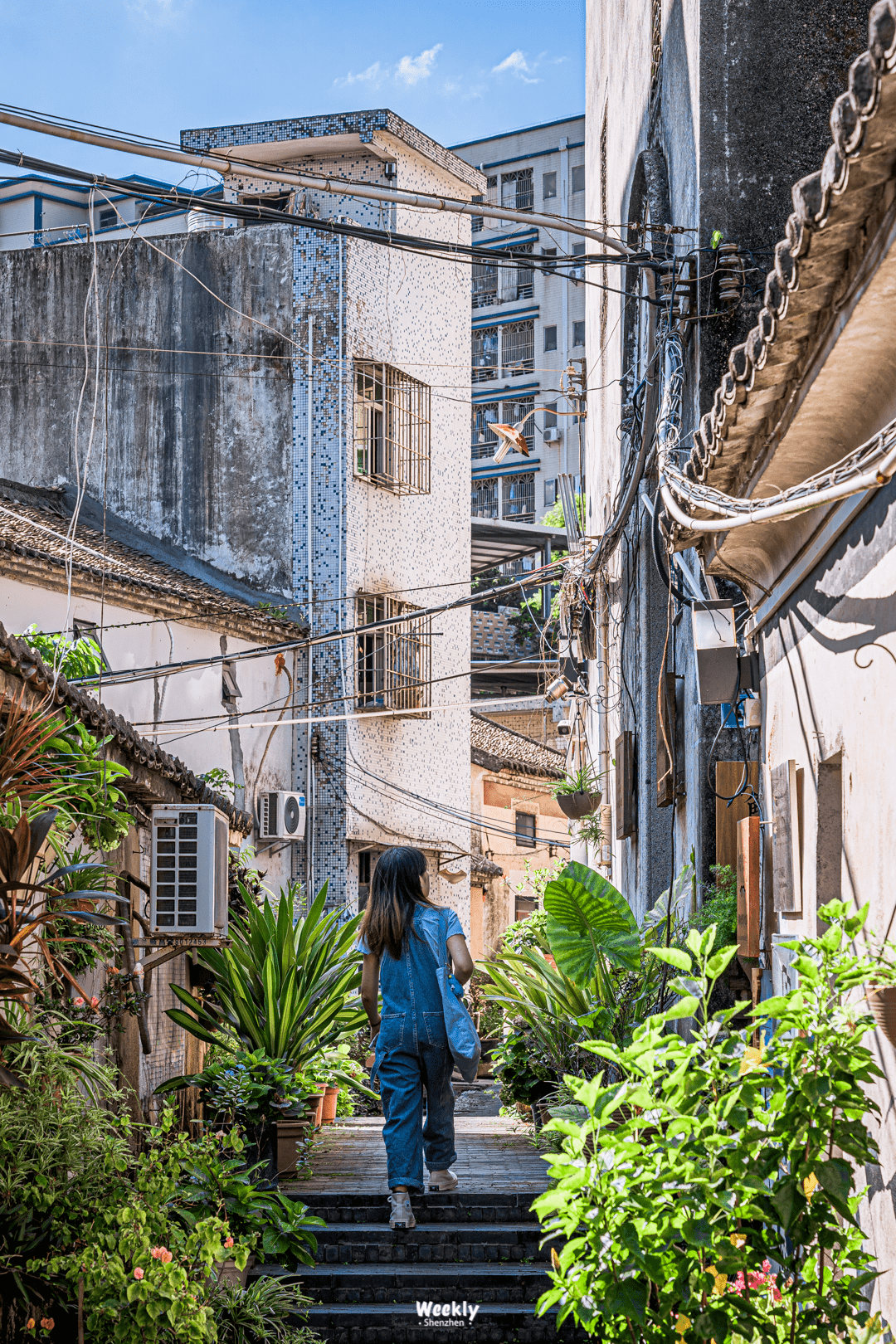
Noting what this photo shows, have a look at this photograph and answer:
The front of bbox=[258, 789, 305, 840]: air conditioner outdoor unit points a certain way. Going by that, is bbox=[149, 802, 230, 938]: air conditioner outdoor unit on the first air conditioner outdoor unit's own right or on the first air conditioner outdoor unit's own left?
on the first air conditioner outdoor unit's own right

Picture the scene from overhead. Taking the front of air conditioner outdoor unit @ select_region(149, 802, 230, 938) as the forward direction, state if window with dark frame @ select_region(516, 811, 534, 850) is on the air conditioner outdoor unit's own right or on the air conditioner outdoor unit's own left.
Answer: on the air conditioner outdoor unit's own left

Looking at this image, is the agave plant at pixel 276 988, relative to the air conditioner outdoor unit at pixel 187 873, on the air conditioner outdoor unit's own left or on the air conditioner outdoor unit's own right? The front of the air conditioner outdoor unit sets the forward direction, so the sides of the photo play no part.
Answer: on the air conditioner outdoor unit's own left

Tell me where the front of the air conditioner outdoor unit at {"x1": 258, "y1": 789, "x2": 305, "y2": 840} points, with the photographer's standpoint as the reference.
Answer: facing the viewer and to the right of the viewer

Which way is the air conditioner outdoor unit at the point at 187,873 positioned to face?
to the viewer's right

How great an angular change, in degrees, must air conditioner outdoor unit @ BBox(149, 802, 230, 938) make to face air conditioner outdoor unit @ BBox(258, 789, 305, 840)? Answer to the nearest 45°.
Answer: approximately 90° to its left
